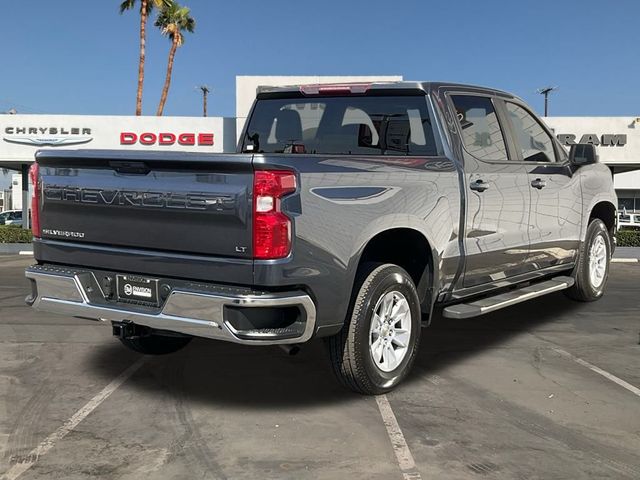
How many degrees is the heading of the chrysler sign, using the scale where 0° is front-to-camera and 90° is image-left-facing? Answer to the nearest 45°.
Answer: approximately 0°

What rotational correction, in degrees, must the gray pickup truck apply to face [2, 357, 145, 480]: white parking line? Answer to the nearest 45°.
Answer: approximately 135° to its left

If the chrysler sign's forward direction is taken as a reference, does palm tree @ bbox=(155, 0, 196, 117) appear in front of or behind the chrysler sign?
behind

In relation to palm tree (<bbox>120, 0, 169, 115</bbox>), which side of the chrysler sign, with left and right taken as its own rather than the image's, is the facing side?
back

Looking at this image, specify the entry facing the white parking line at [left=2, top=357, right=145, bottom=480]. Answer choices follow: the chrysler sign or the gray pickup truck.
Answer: the chrysler sign

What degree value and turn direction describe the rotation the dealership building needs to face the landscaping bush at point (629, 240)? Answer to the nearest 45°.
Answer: approximately 90° to its left

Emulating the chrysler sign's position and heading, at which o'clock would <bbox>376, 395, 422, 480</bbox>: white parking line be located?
The white parking line is roughly at 12 o'clock from the chrysler sign.

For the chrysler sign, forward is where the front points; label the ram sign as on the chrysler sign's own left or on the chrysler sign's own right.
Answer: on the chrysler sign's own left

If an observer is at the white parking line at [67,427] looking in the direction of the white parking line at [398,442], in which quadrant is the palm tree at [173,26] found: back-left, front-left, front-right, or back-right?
back-left

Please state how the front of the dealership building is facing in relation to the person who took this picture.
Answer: facing the viewer

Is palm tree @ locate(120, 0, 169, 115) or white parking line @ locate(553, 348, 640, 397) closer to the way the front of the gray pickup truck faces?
the palm tree

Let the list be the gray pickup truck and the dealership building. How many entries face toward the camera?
1

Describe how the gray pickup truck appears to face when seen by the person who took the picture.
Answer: facing away from the viewer and to the right of the viewer

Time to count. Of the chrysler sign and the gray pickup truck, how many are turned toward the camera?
1
